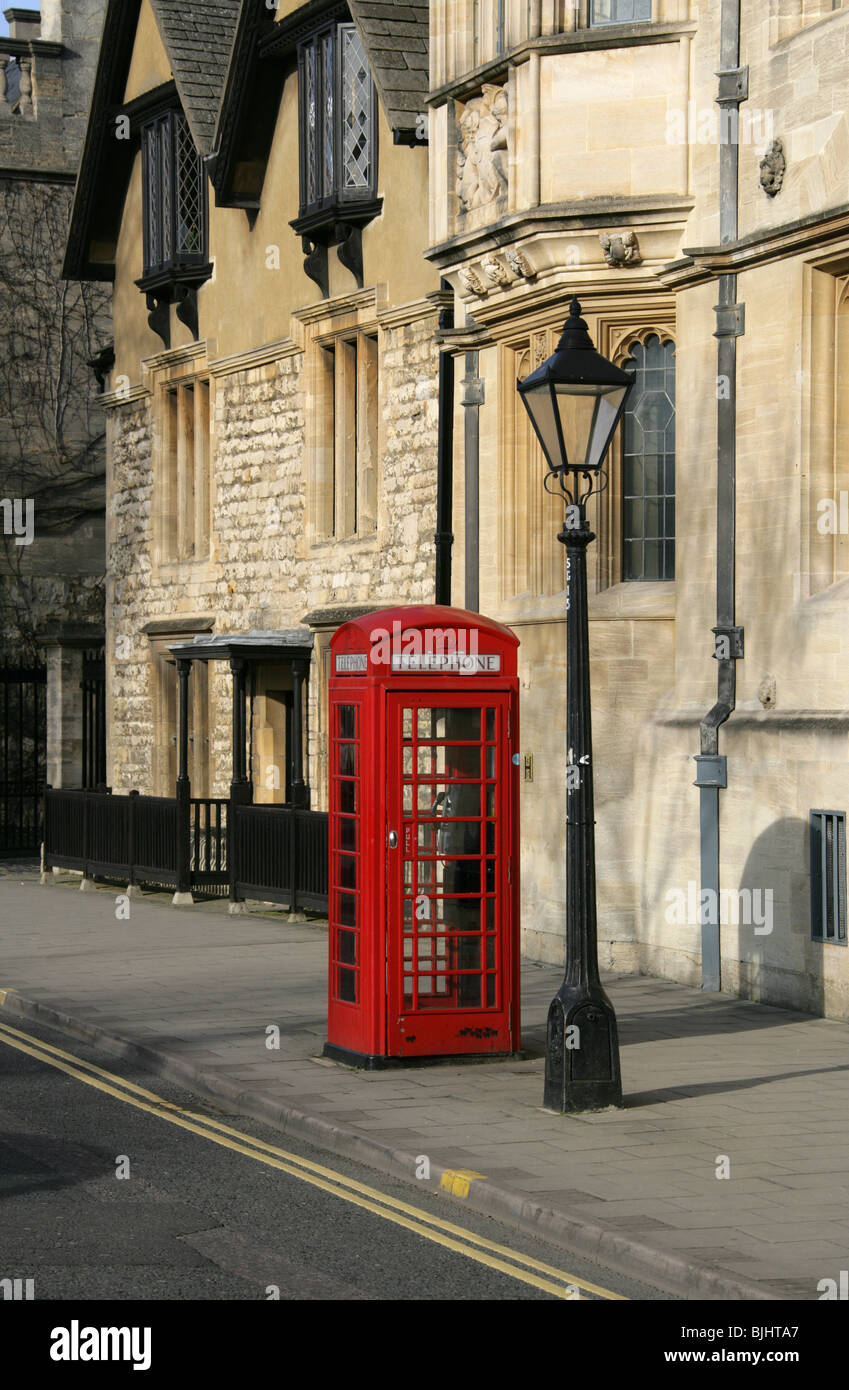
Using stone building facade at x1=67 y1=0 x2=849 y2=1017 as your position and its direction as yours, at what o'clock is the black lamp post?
The black lamp post is roughly at 11 o'clock from the stone building facade.

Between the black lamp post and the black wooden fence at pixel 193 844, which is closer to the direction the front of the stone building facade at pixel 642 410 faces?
the black lamp post

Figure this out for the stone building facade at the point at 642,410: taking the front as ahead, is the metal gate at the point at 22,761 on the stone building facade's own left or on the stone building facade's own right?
on the stone building facade's own right

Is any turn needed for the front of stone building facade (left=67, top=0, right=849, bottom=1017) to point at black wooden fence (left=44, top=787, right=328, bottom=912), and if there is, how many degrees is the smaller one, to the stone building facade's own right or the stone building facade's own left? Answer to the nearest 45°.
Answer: approximately 90° to the stone building facade's own right

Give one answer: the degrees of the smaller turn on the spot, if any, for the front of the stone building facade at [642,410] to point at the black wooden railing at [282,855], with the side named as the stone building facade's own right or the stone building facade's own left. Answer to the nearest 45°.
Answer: approximately 90° to the stone building facade's own right

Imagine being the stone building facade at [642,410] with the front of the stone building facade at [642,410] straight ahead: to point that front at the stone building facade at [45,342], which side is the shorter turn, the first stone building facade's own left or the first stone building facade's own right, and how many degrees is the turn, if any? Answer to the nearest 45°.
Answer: approximately 90° to the first stone building facade's own right

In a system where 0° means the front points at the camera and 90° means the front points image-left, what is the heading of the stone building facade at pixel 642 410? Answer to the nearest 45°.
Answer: approximately 45°
